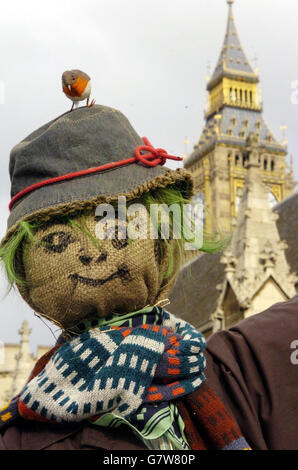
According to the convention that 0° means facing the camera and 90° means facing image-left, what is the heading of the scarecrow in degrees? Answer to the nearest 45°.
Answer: approximately 0°
